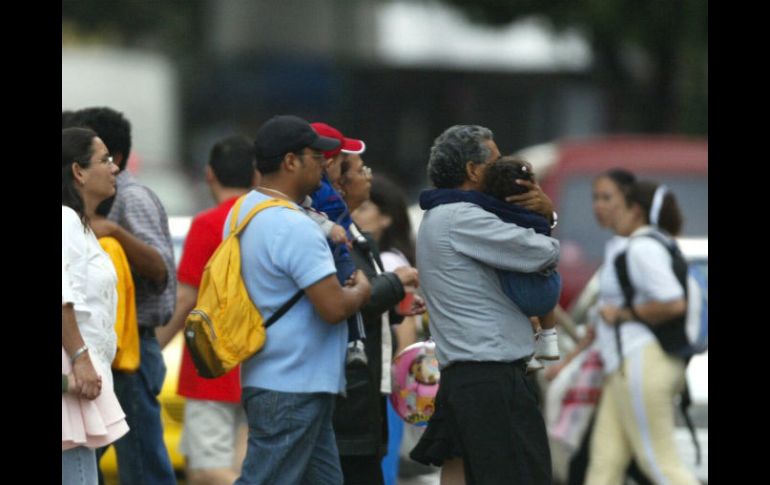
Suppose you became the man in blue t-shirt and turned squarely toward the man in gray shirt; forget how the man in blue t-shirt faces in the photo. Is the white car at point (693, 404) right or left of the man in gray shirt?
left

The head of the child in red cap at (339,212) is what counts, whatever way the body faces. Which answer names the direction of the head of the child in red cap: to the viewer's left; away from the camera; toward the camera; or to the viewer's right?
to the viewer's right

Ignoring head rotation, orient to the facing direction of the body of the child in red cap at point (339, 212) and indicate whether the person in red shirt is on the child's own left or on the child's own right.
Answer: on the child's own left

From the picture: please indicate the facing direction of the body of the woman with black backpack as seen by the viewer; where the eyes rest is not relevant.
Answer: to the viewer's left

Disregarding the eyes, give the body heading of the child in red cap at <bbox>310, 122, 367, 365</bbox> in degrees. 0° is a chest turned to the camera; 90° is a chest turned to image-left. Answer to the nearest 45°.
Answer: approximately 270°

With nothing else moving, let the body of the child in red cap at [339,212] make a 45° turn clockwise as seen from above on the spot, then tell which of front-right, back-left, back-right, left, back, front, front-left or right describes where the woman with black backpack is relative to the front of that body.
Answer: left

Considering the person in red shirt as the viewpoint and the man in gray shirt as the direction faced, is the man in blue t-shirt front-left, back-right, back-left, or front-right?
front-right

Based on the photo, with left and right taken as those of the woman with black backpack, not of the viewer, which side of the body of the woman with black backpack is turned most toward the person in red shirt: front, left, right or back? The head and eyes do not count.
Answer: front

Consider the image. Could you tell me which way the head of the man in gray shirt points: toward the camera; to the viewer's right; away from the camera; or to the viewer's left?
to the viewer's right
